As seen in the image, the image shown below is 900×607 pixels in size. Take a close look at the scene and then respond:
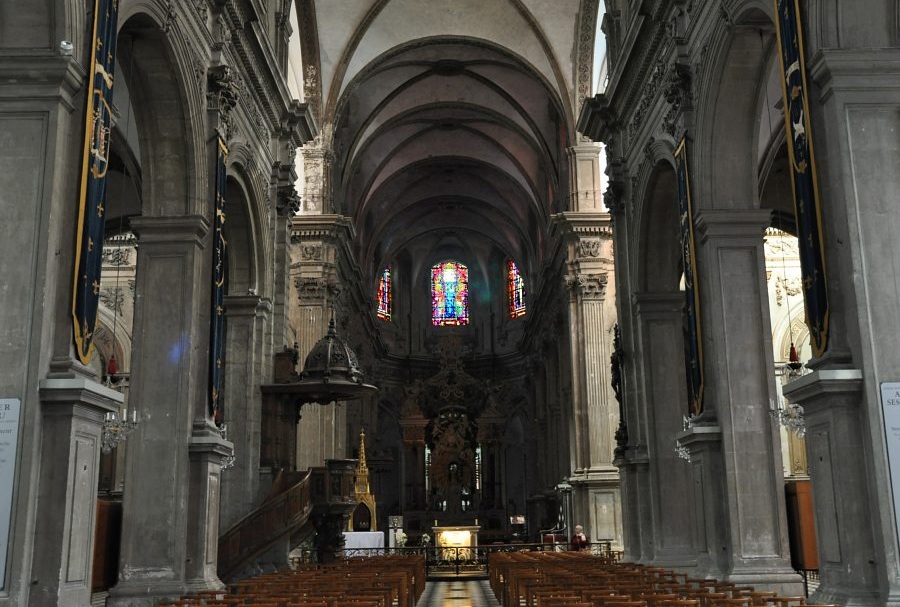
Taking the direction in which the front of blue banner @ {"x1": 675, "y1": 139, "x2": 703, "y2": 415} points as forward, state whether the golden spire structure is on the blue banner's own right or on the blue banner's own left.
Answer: on the blue banner's own right

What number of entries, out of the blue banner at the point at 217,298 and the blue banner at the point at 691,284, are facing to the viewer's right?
1

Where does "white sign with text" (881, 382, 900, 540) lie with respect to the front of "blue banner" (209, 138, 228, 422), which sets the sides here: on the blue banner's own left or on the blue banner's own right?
on the blue banner's own right

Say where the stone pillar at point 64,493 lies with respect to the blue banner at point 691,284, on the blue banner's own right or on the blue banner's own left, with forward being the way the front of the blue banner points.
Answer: on the blue banner's own left

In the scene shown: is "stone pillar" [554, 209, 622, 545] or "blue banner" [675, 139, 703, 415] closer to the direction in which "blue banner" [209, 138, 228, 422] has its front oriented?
the blue banner

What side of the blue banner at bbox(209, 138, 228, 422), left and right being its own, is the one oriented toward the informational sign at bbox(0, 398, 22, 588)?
right

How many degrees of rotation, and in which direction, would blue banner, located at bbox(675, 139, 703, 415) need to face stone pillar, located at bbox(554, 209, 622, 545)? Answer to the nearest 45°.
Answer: approximately 90° to its right

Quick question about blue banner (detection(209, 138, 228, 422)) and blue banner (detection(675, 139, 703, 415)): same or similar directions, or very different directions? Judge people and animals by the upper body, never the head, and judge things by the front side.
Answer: very different directions

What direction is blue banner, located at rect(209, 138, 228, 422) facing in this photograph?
to the viewer's right

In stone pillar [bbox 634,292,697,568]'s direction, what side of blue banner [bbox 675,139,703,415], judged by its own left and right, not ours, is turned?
right

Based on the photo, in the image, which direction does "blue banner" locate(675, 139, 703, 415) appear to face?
to the viewer's left
